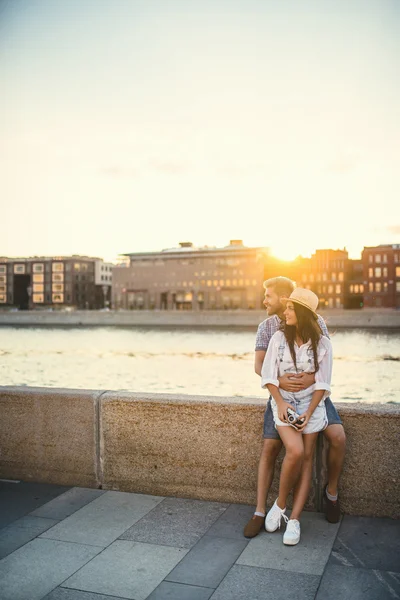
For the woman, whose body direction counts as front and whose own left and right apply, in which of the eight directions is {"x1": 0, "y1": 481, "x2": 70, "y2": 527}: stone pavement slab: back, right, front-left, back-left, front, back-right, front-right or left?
right

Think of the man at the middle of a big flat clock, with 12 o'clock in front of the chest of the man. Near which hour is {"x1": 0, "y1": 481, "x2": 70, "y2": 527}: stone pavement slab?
The stone pavement slab is roughly at 3 o'clock from the man.

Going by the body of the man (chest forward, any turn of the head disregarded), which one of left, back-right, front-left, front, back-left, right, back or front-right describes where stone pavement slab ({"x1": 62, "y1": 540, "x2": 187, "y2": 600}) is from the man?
front-right

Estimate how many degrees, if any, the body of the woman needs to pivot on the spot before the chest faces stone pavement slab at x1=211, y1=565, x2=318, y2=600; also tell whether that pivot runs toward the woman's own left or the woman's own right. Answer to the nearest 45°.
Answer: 0° — they already face it

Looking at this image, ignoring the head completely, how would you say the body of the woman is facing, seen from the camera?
toward the camera

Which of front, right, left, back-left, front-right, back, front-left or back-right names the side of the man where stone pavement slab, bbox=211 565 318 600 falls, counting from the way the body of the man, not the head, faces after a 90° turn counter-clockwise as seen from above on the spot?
right

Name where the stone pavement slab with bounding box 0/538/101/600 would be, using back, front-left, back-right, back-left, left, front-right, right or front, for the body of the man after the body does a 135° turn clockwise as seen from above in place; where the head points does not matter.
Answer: left

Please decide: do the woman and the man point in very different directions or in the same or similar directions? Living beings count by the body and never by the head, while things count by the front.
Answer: same or similar directions

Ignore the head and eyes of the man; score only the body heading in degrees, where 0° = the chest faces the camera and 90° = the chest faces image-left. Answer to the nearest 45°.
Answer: approximately 0°

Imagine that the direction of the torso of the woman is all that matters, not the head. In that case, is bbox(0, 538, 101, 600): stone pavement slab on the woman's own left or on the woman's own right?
on the woman's own right
